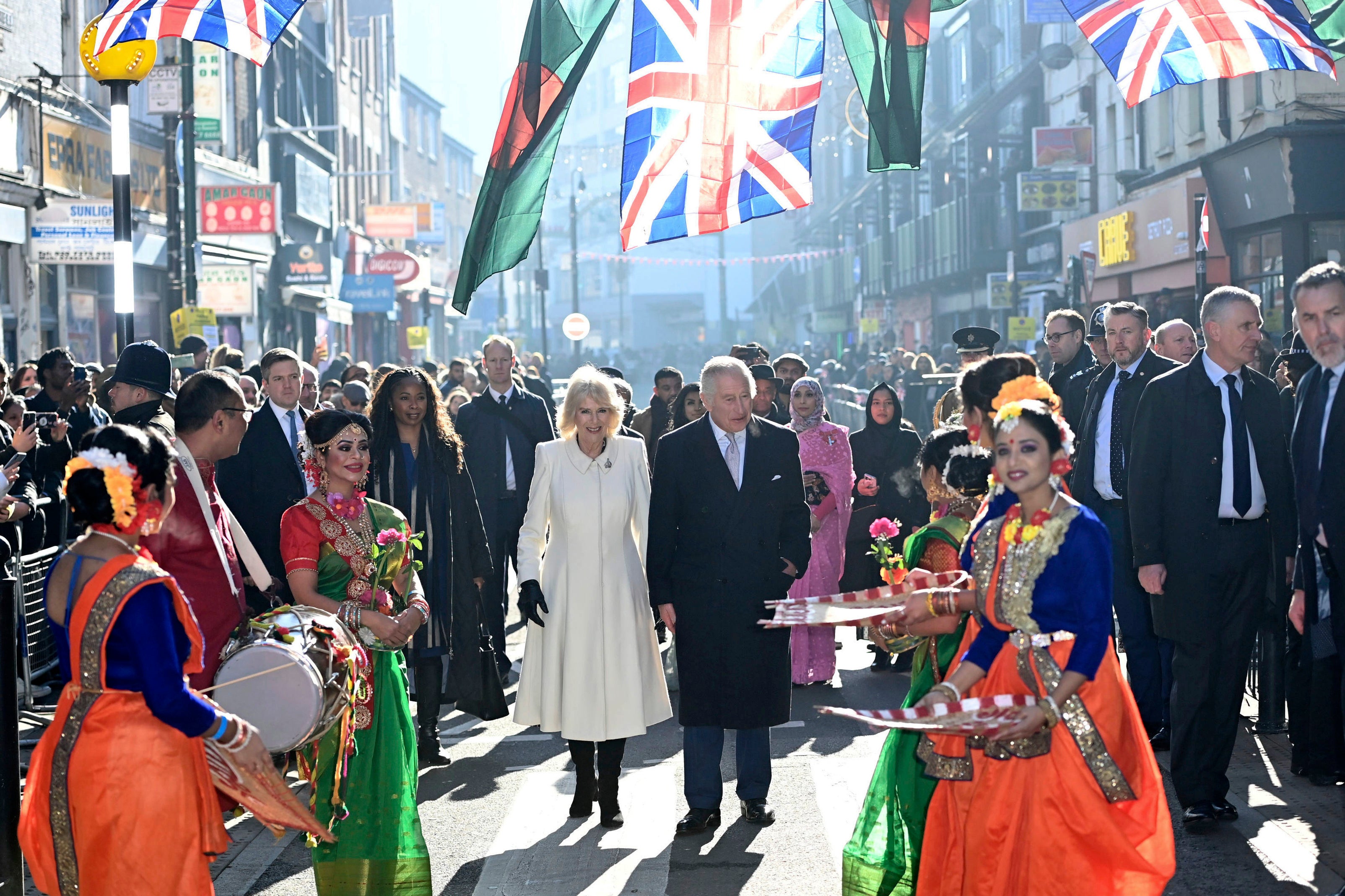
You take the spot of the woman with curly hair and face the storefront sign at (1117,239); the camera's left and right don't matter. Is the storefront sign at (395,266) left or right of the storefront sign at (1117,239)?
left

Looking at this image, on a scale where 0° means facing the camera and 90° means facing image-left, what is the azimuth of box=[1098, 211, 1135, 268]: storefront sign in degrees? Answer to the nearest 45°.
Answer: approximately 45°

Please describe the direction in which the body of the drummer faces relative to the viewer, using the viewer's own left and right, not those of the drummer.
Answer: facing to the right of the viewer

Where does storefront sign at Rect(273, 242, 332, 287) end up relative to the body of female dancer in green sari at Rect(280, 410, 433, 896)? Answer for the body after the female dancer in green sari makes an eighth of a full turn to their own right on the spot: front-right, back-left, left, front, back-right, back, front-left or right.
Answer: back

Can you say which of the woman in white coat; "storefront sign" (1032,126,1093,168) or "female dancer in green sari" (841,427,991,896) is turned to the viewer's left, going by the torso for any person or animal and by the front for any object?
the female dancer in green sari
